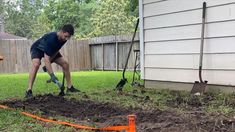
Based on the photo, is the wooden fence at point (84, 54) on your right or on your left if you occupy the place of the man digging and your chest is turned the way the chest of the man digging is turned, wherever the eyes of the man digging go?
on your left

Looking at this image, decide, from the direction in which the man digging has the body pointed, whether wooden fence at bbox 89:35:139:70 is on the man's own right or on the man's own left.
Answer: on the man's own left

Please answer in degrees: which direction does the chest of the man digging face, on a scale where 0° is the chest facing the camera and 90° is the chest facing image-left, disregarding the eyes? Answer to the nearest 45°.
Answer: approximately 315°

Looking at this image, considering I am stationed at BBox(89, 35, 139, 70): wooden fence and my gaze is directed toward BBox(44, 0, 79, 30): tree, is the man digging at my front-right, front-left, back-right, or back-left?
back-left

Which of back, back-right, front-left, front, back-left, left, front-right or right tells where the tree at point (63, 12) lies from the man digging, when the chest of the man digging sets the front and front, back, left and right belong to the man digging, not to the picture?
back-left

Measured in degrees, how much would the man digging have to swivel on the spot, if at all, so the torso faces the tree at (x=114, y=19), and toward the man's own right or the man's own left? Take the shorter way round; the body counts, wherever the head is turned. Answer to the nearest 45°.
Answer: approximately 135° to the man's own left
